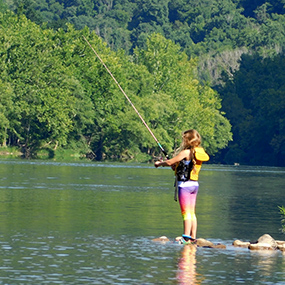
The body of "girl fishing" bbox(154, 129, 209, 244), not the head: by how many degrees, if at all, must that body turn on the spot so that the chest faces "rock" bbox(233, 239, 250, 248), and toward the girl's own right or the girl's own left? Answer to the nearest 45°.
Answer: approximately 90° to the girl's own right

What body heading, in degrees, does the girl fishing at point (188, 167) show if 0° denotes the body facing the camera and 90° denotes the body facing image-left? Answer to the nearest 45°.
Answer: approximately 135°

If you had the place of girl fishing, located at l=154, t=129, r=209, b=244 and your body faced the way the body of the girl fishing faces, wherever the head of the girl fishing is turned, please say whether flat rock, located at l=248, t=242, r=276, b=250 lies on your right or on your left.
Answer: on your right

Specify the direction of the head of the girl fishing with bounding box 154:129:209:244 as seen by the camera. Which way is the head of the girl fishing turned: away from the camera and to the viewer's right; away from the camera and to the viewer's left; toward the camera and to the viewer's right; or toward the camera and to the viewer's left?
away from the camera and to the viewer's left
